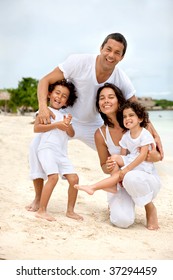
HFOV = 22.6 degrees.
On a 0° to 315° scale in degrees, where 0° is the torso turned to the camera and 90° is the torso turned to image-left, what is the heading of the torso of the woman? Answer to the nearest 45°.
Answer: approximately 315°
